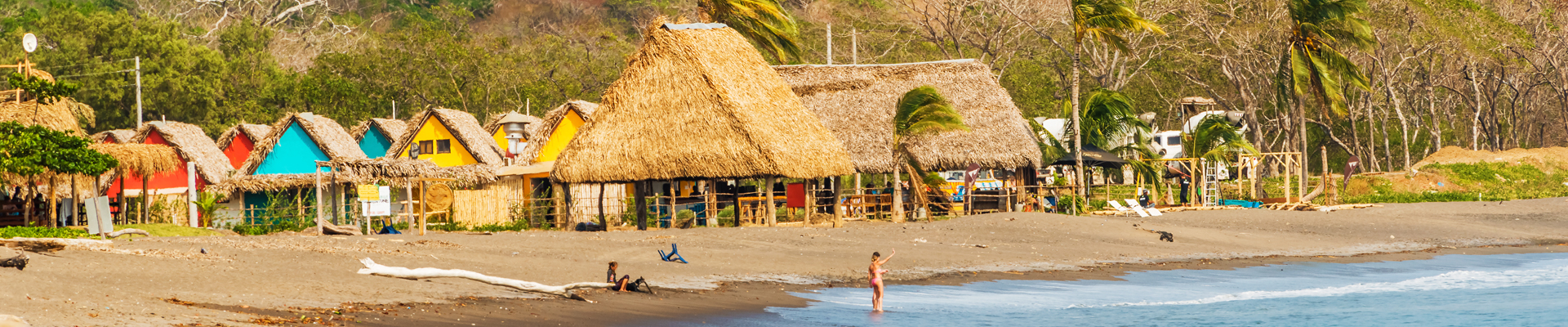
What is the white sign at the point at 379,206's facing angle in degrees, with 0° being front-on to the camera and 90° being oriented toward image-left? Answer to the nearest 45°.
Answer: approximately 0°

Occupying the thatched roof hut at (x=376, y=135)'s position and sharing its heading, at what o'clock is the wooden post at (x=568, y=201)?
The wooden post is roughly at 10 o'clock from the thatched roof hut.

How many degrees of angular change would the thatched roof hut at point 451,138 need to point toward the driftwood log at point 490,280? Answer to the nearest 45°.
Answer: approximately 45° to its left

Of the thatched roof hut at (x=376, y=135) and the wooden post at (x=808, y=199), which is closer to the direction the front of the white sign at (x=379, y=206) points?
the wooden post

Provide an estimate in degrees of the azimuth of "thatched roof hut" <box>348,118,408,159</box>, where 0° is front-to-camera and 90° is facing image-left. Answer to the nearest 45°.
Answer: approximately 45°

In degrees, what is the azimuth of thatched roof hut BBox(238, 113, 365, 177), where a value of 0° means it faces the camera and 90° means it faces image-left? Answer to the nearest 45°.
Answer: approximately 45°

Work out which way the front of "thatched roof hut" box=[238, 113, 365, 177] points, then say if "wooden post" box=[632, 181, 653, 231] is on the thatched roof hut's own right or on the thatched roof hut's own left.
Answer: on the thatched roof hut's own left

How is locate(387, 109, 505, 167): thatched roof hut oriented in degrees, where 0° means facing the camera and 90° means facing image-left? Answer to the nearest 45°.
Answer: approximately 45°
